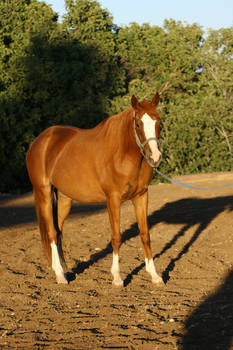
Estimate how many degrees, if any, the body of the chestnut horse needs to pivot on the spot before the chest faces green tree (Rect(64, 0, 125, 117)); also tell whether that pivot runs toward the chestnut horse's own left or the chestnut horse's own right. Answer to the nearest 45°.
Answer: approximately 135° to the chestnut horse's own left

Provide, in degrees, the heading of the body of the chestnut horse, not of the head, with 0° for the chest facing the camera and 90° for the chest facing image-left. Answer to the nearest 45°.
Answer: approximately 315°

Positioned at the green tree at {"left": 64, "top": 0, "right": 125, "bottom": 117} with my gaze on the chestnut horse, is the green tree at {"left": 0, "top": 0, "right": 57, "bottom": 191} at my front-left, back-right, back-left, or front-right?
front-right

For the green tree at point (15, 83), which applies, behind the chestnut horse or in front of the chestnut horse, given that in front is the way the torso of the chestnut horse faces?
behind
